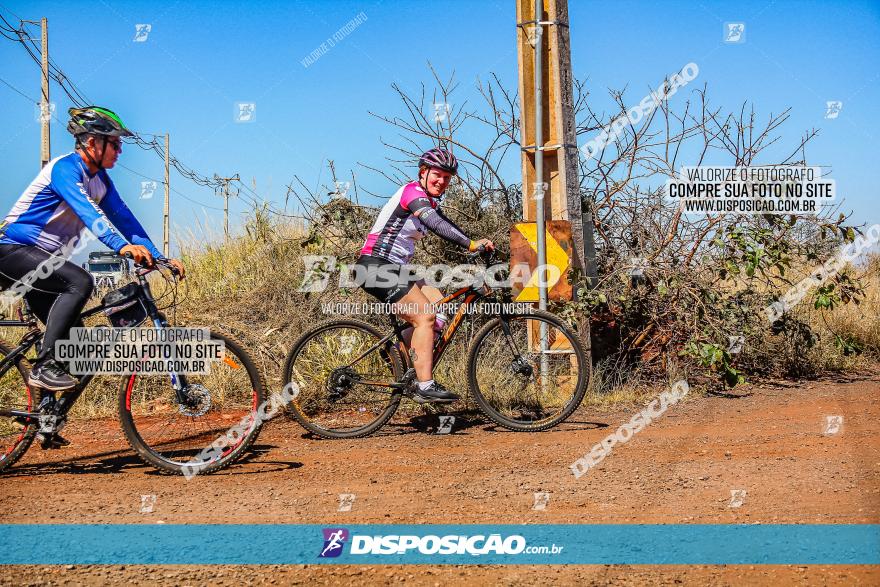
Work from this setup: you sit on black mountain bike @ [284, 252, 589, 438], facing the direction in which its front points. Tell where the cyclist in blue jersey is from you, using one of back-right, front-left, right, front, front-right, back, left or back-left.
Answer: back-right

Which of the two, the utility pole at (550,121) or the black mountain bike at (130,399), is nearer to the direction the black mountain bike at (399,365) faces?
the utility pole

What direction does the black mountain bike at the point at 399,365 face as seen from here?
to the viewer's right

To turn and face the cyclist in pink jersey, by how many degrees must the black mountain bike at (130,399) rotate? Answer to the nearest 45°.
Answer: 0° — it already faces them

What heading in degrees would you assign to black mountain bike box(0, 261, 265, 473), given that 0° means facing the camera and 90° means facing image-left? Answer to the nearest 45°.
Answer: approximately 270°

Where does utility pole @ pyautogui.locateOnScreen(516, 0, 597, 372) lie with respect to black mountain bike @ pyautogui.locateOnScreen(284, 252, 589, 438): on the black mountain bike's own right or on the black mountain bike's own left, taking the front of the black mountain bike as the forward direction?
on the black mountain bike's own left

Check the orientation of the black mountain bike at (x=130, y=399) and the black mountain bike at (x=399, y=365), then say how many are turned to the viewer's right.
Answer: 2

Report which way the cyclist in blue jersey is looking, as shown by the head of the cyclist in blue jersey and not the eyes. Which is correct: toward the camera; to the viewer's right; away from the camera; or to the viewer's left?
to the viewer's right
